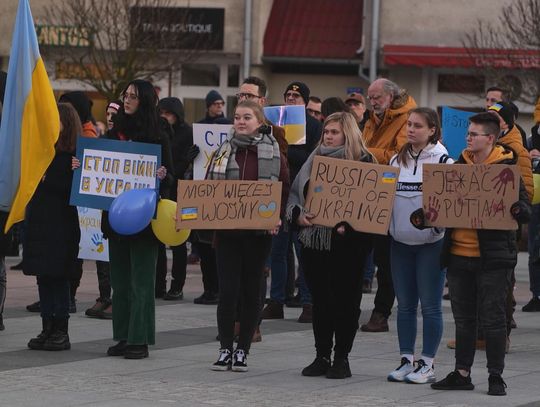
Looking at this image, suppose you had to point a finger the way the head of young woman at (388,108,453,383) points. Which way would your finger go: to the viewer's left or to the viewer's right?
to the viewer's left

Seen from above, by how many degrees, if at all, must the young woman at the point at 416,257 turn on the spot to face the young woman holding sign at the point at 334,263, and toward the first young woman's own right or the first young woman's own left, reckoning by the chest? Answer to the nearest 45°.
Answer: approximately 45° to the first young woman's own right

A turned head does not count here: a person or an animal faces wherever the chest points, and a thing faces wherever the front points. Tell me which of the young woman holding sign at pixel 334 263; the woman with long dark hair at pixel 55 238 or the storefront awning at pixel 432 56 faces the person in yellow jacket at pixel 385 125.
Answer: the storefront awning

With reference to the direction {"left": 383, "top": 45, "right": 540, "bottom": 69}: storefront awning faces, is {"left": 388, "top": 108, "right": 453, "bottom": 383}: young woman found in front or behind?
in front

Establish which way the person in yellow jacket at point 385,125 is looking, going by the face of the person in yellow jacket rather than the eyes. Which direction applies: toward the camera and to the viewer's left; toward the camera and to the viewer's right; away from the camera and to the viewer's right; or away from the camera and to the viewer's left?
toward the camera and to the viewer's left

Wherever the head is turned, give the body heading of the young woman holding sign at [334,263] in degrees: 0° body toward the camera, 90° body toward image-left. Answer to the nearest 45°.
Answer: approximately 45°

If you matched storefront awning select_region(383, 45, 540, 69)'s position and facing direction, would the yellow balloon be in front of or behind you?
in front

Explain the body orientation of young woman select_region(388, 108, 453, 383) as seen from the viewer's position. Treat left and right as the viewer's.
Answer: facing the viewer and to the left of the viewer

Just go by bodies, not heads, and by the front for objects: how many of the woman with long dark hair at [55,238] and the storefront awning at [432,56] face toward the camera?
1

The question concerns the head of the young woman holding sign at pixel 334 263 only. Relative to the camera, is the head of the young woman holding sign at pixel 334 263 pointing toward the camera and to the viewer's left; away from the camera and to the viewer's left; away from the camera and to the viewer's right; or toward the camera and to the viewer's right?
toward the camera and to the viewer's left
